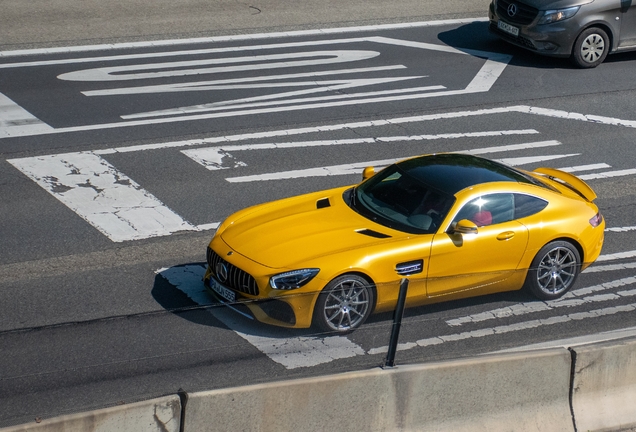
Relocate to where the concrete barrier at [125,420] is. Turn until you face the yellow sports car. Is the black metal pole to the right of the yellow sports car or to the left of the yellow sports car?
right

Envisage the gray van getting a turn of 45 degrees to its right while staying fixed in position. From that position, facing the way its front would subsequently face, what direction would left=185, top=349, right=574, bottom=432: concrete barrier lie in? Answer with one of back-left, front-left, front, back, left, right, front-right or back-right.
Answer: left

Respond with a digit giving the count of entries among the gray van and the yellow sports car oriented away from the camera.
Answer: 0

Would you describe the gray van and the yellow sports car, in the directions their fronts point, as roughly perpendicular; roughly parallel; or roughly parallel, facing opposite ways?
roughly parallel

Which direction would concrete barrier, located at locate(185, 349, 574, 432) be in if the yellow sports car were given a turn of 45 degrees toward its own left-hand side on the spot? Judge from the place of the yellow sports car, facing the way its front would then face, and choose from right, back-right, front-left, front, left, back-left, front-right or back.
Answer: front

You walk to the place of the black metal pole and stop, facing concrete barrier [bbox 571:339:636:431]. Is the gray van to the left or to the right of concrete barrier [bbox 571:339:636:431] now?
left

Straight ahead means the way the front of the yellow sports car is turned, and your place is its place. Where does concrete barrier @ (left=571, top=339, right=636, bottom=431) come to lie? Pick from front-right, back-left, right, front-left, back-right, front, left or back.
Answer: left

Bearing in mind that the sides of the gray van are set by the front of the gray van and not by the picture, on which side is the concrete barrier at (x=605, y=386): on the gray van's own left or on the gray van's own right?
on the gray van's own left

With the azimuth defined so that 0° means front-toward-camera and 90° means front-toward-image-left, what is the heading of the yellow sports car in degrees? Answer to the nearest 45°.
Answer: approximately 45°

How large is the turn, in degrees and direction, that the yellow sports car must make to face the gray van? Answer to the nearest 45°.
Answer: approximately 135° to its right

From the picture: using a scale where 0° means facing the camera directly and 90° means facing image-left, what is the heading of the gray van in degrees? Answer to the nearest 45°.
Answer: approximately 45°

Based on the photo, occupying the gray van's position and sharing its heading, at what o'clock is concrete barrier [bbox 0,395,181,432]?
The concrete barrier is roughly at 11 o'clock from the gray van.

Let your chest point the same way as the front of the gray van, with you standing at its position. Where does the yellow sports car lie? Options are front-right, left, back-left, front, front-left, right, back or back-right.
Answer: front-left

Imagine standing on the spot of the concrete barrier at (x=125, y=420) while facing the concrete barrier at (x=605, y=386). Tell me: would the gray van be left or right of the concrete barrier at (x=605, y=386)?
left
